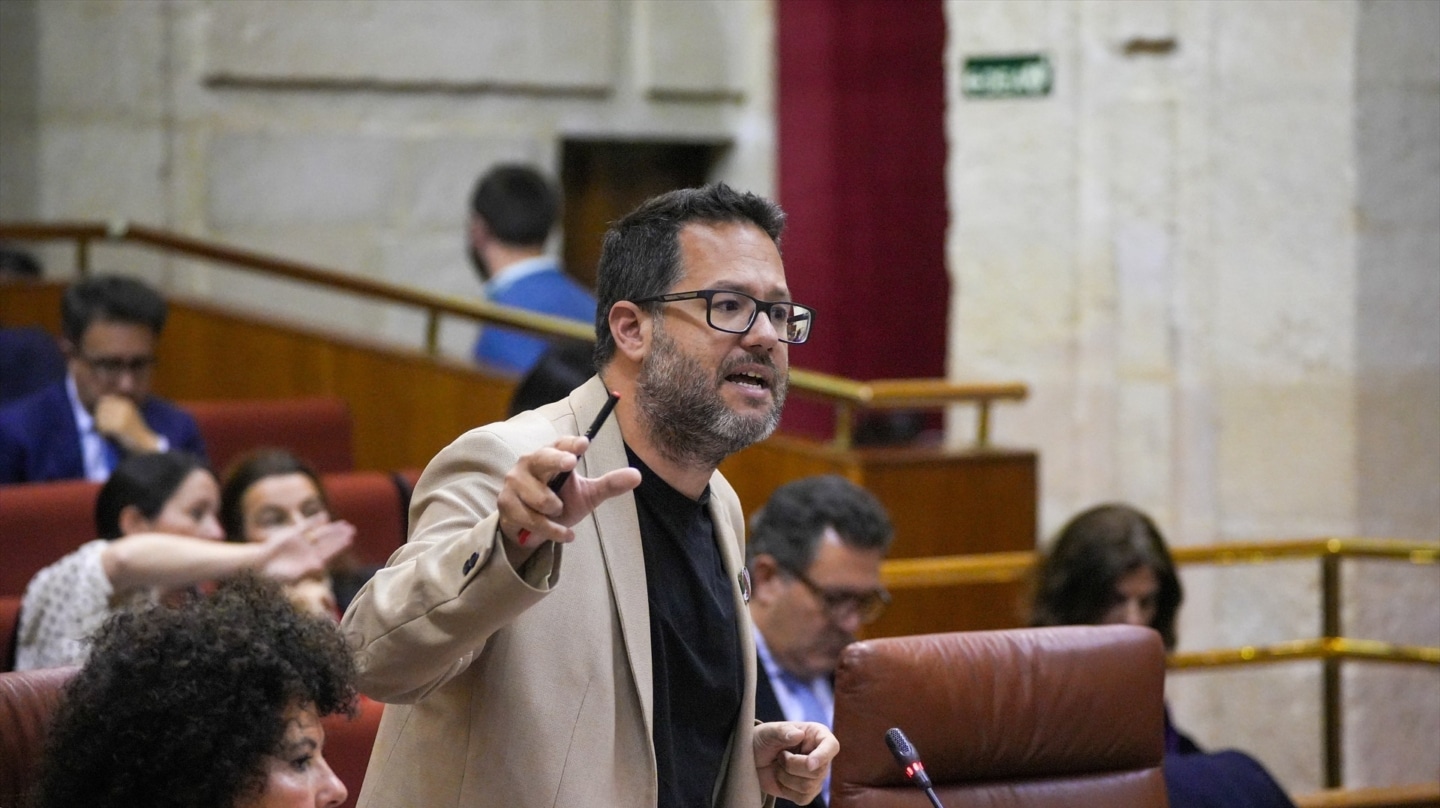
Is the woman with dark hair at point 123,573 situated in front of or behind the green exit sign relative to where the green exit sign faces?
in front

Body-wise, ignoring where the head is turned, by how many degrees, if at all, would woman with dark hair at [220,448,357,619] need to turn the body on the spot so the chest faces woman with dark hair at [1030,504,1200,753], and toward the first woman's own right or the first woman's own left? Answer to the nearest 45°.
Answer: approximately 45° to the first woman's own left

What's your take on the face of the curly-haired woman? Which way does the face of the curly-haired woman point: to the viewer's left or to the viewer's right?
to the viewer's right

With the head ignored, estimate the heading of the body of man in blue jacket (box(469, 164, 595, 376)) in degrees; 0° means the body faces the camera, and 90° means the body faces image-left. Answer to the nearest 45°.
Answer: approximately 135°

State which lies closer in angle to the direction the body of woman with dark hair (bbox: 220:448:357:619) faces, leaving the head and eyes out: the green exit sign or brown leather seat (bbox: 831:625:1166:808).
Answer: the brown leather seat

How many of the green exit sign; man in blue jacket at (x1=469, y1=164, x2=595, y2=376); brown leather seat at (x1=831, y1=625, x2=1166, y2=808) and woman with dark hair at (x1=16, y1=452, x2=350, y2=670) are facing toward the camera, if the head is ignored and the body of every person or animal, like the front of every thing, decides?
2

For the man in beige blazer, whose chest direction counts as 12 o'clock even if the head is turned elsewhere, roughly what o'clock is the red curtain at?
The red curtain is roughly at 8 o'clock from the man in beige blazer.
